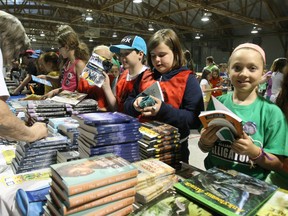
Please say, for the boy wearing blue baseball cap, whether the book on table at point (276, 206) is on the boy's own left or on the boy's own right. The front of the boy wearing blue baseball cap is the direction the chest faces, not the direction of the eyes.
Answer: on the boy's own left

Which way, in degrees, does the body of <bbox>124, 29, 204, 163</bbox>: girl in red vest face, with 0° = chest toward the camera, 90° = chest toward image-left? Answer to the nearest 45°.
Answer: approximately 45°

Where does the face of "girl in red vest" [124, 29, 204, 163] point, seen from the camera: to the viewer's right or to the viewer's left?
to the viewer's left

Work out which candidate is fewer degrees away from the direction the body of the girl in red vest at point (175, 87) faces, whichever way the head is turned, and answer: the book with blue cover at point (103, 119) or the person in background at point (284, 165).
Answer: the book with blue cover

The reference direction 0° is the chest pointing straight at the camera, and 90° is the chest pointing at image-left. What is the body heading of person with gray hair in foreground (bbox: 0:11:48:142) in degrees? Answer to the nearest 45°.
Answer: approximately 270°

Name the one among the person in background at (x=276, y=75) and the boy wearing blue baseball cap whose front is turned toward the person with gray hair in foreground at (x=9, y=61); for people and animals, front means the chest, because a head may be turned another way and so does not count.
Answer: the boy wearing blue baseball cap

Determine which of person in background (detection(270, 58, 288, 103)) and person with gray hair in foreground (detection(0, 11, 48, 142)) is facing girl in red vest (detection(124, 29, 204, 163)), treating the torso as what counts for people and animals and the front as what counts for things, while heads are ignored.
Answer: person with gray hair in foreground (detection(0, 11, 48, 142))

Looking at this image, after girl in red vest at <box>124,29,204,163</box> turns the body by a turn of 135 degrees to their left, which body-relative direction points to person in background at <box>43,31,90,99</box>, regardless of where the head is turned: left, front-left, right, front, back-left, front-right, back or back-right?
back-left

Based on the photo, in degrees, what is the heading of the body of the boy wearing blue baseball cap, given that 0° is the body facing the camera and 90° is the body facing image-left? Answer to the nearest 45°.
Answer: approximately 45°

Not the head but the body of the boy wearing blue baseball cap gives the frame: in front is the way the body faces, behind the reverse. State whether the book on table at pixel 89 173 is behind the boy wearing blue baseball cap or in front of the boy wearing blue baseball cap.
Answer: in front

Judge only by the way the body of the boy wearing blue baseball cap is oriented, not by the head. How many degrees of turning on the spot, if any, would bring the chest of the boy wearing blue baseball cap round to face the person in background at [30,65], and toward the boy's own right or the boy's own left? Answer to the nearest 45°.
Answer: approximately 90° to the boy's own right
